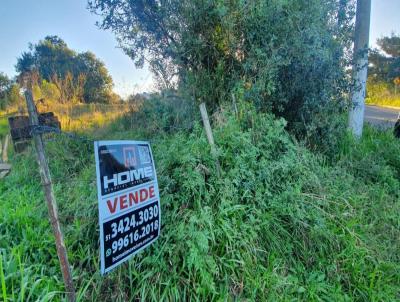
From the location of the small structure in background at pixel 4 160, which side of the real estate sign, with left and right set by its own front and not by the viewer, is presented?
back

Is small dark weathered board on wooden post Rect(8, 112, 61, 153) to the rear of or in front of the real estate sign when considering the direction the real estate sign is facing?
to the rear

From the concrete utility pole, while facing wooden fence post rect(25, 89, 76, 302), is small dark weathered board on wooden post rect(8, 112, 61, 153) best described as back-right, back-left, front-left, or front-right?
front-right

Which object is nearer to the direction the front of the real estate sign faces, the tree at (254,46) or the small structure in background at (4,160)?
the tree

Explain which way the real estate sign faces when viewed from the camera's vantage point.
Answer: facing the viewer and to the right of the viewer

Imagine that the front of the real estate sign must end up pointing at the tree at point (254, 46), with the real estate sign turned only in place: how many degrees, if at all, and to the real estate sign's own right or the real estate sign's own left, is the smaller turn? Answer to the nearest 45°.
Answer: approximately 90° to the real estate sign's own left

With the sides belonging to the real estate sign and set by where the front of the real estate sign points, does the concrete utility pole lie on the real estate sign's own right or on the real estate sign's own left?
on the real estate sign's own left
